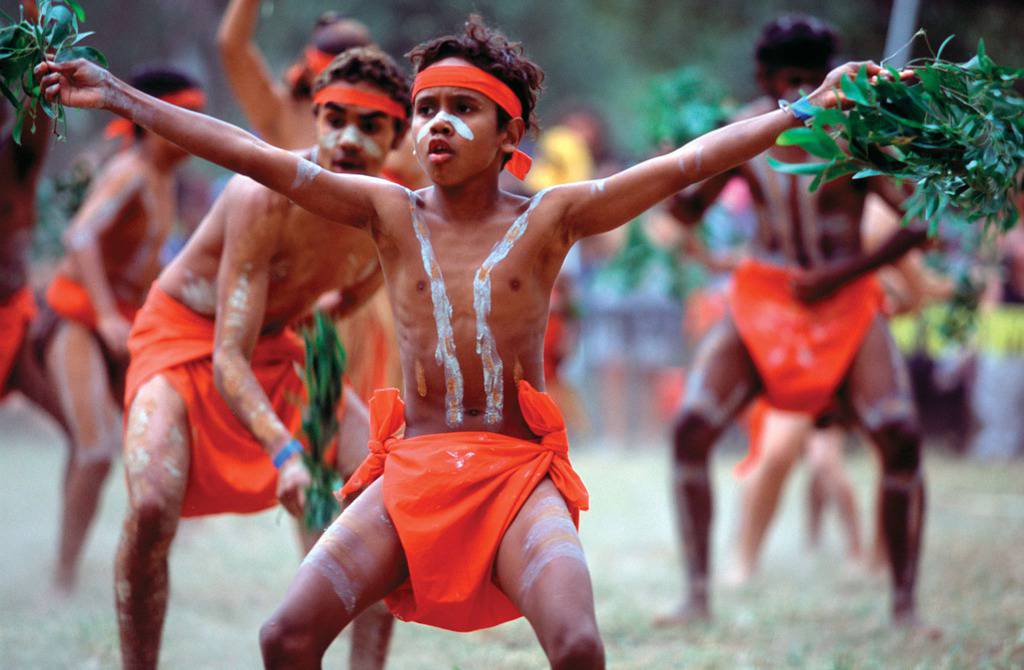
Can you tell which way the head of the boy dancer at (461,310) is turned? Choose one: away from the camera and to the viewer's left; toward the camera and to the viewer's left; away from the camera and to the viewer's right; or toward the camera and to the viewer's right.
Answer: toward the camera and to the viewer's left

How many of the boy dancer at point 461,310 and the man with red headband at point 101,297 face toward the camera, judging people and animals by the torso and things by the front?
1

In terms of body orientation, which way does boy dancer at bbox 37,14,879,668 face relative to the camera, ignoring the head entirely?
toward the camera

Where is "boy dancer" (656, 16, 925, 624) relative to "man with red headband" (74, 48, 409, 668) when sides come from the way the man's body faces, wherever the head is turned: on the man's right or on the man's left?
on the man's left

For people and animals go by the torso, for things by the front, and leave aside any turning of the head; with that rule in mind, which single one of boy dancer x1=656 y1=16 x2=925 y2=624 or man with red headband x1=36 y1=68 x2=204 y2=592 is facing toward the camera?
the boy dancer

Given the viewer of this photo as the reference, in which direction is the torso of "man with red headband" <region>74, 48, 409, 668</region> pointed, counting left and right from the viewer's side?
facing the viewer and to the right of the viewer

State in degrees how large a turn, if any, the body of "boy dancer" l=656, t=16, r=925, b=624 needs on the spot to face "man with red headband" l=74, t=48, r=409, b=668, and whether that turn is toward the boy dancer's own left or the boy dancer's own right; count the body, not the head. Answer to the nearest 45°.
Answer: approximately 45° to the boy dancer's own right

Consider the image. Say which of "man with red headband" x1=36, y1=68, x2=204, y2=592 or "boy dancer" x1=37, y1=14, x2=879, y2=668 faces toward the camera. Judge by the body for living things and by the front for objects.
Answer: the boy dancer

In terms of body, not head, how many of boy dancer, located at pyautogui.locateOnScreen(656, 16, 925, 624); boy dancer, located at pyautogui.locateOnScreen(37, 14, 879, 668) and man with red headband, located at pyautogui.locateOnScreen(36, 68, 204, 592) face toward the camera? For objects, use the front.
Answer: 2

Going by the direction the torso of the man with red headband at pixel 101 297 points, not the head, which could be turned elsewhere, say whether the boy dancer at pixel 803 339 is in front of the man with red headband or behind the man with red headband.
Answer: in front
